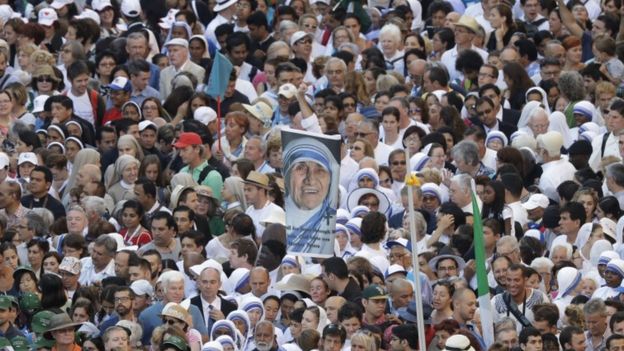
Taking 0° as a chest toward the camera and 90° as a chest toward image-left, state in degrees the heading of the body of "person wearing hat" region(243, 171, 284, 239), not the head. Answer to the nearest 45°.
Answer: approximately 45°

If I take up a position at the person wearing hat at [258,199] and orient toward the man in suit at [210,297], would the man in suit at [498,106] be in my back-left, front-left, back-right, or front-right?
back-left

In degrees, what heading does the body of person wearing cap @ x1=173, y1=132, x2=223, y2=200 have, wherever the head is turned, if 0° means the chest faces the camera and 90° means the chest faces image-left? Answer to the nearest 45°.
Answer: approximately 45°

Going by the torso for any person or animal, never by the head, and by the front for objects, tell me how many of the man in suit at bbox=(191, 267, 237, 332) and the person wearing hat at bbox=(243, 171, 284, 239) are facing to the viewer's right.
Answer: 0

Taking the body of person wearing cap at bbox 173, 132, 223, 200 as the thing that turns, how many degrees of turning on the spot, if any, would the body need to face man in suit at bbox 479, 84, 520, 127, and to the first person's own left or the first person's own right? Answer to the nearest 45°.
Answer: approximately 135° to the first person's own left
